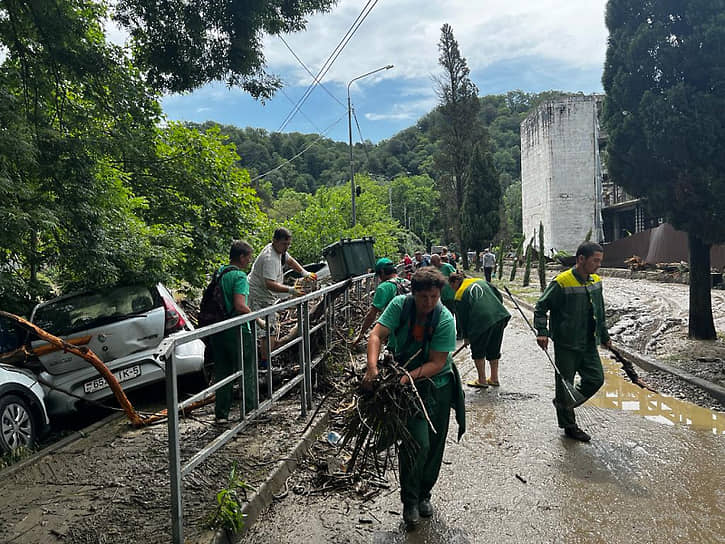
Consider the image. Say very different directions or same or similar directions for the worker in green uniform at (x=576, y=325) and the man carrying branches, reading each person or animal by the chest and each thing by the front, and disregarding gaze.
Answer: same or similar directions

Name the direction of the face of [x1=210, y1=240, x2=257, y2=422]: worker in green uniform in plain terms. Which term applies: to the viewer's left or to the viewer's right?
to the viewer's right

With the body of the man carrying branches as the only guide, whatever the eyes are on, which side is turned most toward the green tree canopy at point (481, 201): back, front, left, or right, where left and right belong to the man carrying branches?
back

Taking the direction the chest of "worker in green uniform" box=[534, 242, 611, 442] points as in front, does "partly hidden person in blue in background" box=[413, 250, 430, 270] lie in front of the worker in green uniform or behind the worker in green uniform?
behind

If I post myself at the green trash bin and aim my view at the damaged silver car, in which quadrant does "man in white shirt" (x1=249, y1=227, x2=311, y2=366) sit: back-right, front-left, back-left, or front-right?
front-left

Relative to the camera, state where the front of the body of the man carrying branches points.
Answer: toward the camera

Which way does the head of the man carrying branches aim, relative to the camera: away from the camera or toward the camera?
toward the camera

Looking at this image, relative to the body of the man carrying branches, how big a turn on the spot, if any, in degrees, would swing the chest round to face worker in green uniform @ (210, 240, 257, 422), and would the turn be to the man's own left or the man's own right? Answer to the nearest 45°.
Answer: approximately 135° to the man's own right

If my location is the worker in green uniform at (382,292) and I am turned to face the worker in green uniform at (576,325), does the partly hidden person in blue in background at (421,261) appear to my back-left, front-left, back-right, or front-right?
back-left

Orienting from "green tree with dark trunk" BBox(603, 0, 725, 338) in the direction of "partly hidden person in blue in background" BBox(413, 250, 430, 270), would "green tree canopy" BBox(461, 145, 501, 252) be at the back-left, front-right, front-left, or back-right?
front-right

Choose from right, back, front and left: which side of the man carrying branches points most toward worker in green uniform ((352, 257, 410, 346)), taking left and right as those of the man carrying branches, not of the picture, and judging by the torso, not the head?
back

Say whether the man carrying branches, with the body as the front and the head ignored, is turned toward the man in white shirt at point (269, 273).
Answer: no

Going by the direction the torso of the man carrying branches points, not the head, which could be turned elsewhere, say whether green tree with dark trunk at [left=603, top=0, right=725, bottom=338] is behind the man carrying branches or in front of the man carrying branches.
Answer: behind

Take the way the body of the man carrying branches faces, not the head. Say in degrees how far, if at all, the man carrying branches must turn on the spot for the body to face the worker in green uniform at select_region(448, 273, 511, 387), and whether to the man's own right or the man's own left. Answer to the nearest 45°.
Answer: approximately 180°
